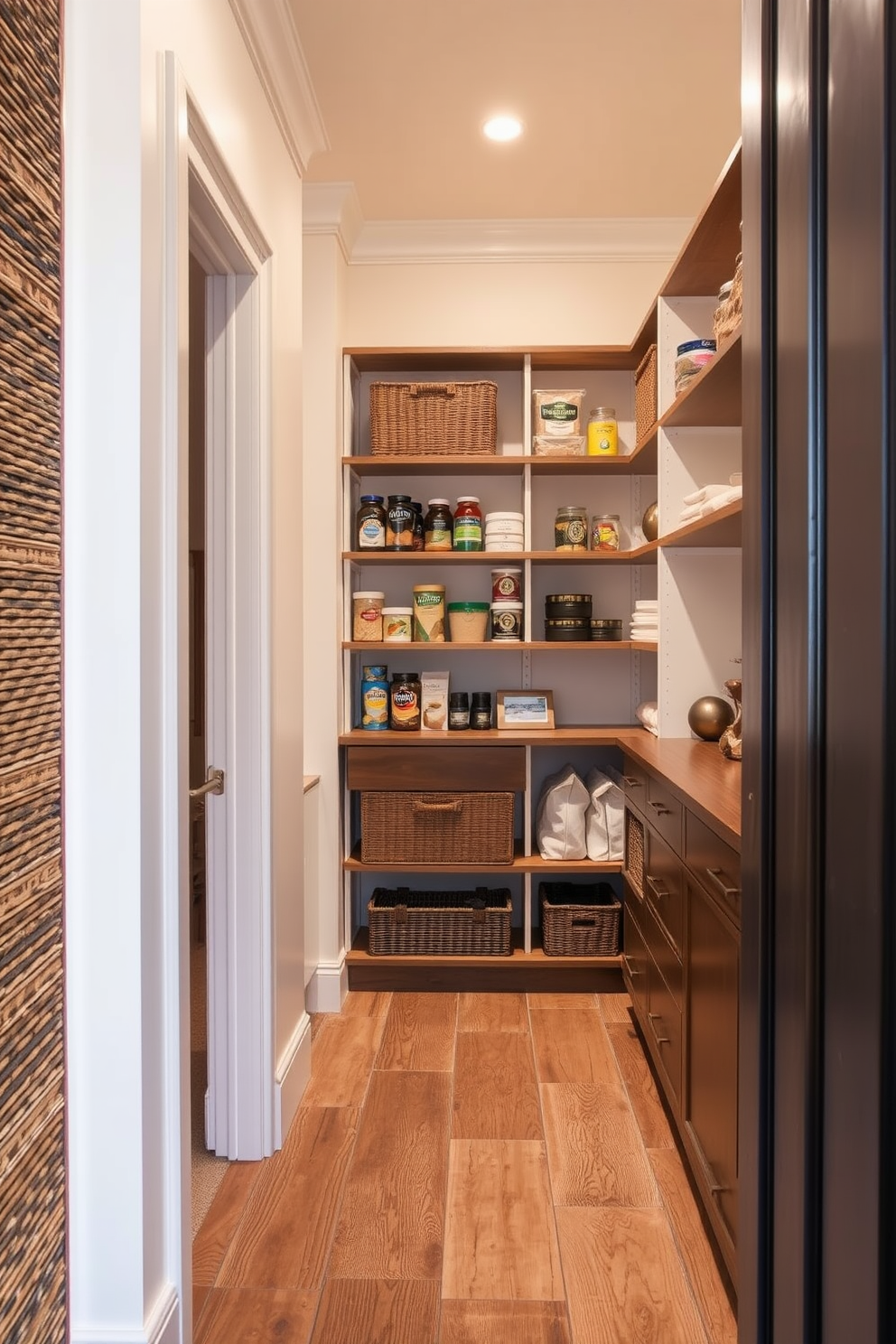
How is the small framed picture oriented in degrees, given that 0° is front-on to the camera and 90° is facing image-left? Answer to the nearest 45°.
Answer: approximately 0°

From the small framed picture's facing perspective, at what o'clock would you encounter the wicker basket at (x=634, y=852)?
The wicker basket is roughly at 11 o'clock from the small framed picture.

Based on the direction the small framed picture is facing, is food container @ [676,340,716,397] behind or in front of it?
in front
